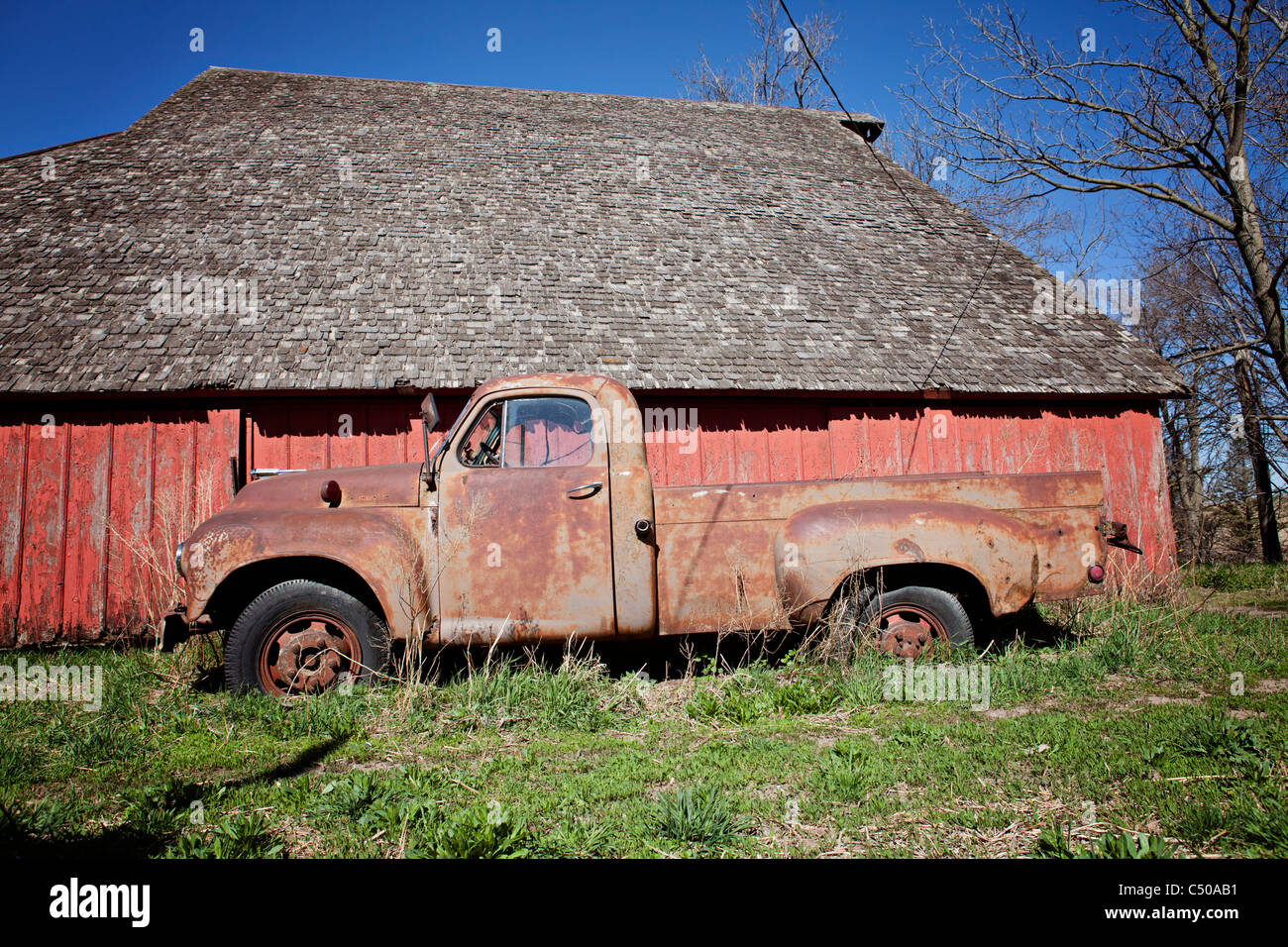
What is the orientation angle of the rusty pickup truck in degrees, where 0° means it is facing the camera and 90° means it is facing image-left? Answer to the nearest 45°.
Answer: approximately 90°

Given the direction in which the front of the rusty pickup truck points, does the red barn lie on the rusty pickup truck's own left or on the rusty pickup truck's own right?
on the rusty pickup truck's own right
